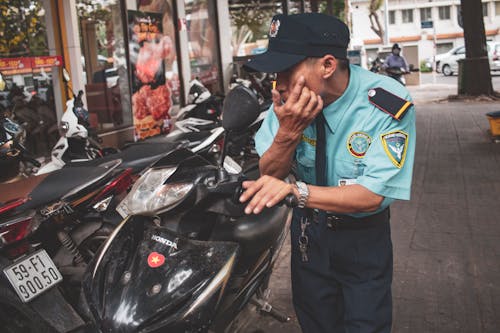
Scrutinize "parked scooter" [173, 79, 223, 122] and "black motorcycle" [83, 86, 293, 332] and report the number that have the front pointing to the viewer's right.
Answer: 0

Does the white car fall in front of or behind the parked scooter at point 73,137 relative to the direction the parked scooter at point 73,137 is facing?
behind

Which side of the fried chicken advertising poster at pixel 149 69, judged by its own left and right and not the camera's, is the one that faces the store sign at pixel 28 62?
right

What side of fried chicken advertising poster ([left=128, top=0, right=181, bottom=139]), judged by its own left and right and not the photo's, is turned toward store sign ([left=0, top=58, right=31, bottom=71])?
right

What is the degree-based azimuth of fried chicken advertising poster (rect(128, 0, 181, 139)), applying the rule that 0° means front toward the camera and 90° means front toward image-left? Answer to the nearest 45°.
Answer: approximately 315°

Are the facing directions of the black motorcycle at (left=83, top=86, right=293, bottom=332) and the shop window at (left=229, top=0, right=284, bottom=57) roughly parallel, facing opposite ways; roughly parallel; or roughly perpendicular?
roughly perpendicular

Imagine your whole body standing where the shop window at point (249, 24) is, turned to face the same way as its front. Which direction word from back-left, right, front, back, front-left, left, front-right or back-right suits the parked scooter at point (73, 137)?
front-right

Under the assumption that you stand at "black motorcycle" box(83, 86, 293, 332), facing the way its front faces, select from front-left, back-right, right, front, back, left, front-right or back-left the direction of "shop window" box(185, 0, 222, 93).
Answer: back-right

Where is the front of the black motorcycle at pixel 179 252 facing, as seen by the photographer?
facing the viewer and to the left of the viewer

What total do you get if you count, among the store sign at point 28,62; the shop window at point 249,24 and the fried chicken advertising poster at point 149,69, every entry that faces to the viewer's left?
0

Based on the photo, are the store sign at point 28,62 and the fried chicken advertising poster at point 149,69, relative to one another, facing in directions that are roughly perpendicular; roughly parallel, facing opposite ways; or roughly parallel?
roughly parallel

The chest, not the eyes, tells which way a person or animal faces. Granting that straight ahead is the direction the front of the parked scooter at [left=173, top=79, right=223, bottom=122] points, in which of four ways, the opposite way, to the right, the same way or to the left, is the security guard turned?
the same way

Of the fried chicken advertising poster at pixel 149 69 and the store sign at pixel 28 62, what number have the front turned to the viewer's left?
0

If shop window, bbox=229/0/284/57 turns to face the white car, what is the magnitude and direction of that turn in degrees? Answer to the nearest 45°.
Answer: approximately 90° to its left

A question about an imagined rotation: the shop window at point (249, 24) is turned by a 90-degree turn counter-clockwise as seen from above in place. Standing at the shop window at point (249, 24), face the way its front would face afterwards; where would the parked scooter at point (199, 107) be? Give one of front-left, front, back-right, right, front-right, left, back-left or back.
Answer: back-right
